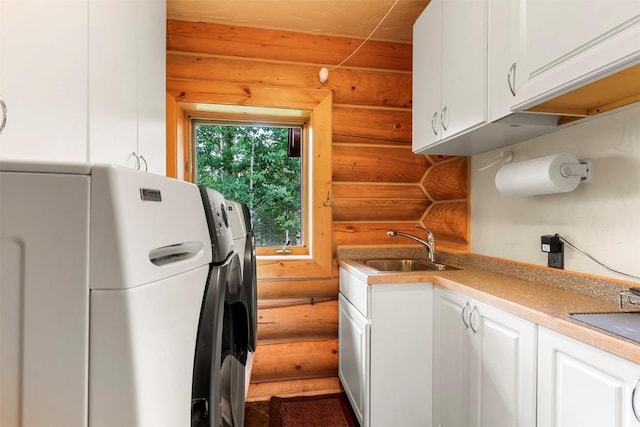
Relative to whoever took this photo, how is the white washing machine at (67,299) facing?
facing the viewer and to the right of the viewer

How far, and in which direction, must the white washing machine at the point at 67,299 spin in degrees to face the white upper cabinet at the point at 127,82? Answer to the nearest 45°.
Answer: approximately 135° to its left

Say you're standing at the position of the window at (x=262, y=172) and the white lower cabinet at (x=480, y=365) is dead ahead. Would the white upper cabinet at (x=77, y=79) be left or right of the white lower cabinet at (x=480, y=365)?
right

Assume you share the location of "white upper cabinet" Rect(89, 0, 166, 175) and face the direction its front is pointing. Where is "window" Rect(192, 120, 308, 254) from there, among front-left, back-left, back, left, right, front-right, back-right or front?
left

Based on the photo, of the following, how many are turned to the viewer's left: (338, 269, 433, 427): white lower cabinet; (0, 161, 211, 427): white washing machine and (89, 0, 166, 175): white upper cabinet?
1

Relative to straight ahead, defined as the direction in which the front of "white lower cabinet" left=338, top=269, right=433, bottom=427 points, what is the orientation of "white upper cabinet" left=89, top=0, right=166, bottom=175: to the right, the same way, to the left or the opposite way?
the opposite way

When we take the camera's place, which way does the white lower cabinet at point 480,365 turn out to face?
facing the viewer and to the left of the viewer

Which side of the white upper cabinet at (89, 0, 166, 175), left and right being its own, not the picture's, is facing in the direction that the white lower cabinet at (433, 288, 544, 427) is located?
front

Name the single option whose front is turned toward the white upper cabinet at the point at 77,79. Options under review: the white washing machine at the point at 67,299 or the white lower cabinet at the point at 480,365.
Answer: the white lower cabinet

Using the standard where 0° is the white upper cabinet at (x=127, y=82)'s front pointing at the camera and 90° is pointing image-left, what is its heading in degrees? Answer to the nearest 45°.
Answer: approximately 315°

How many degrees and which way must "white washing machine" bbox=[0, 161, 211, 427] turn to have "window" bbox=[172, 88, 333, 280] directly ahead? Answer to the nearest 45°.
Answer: approximately 90° to its left
